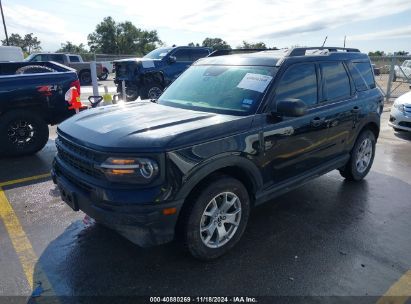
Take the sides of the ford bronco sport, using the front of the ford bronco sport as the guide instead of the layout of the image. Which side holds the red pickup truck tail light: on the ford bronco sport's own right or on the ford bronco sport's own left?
on the ford bronco sport's own right

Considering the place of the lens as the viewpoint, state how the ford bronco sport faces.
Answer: facing the viewer and to the left of the viewer

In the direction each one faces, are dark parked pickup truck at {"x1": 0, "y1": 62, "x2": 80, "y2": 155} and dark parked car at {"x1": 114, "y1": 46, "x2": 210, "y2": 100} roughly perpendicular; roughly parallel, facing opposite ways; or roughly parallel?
roughly parallel

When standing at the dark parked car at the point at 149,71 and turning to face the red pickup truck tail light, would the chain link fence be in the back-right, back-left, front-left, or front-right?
back-left

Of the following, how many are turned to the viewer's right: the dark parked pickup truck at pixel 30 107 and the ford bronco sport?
0

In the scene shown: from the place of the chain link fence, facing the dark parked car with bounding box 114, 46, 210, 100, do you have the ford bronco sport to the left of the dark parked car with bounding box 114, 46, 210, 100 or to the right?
left

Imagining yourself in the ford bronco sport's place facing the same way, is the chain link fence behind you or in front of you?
behind

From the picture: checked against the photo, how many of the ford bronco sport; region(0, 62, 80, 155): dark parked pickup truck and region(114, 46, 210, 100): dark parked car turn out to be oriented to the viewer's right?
0

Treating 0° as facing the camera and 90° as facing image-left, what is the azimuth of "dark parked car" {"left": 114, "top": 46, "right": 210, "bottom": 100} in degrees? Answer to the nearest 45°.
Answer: approximately 45°

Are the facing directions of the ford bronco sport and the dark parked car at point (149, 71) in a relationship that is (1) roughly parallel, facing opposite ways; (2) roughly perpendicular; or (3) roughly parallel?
roughly parallel
